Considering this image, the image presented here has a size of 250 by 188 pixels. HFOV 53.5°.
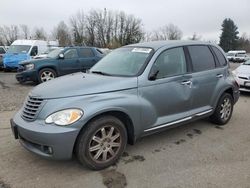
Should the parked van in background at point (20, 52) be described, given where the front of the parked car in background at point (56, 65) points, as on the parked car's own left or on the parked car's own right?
on the parked car's own right

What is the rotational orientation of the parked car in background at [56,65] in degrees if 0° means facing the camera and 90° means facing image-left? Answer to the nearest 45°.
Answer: approximately 45°

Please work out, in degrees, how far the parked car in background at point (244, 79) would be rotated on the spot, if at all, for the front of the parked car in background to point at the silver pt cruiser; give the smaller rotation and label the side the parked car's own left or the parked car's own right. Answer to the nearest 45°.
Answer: approximately 45° to the parked car's own left

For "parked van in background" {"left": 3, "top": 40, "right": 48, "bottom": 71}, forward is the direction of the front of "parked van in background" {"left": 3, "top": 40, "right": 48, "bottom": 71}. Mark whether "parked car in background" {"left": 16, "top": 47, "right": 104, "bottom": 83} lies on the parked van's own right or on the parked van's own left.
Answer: on the parked van's own left

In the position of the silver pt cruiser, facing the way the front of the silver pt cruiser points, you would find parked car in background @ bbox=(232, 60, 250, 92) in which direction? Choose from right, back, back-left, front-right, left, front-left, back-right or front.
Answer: back

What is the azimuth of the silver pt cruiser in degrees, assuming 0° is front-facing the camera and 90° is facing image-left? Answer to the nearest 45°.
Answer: approximately 45°

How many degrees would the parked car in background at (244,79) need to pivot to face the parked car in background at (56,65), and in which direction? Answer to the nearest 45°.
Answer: approximately 45° to its right

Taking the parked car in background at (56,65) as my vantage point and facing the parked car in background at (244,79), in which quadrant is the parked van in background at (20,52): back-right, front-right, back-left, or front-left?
back-left
